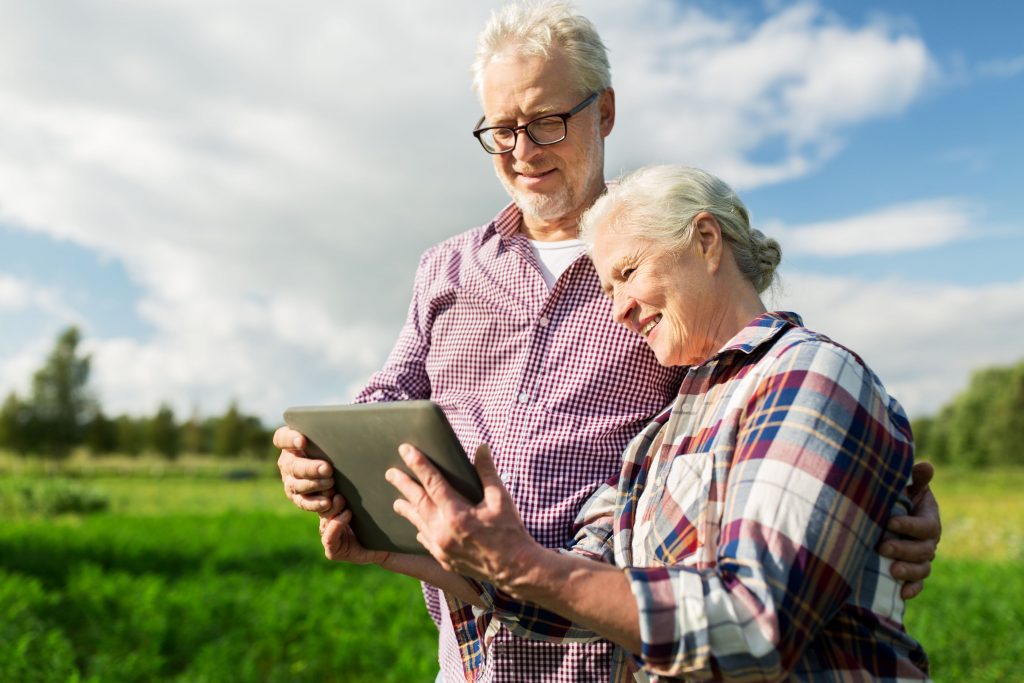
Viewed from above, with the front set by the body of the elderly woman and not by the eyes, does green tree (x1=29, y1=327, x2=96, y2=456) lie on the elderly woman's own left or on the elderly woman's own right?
on the elderly woman's own right

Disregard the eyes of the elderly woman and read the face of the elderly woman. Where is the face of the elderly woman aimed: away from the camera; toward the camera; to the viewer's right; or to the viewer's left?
to the viewer's left

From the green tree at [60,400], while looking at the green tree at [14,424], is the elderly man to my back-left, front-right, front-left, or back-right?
back-left

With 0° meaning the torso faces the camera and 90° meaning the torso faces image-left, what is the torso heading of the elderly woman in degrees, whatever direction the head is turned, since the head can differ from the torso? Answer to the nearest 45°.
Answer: approximately 45°
